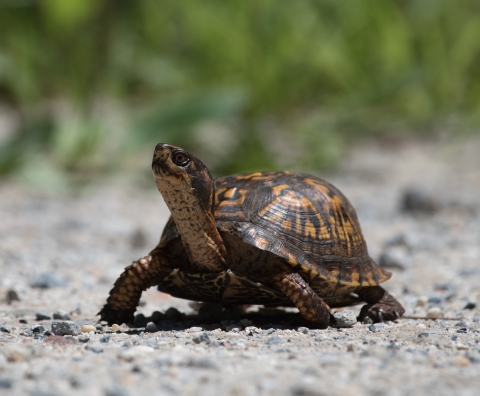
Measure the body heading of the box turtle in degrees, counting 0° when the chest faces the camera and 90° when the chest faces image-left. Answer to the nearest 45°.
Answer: approximately 45°

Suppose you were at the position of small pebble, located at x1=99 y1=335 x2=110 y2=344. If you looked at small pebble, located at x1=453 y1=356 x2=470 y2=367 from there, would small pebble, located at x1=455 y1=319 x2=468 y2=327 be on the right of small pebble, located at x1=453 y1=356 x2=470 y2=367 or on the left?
left

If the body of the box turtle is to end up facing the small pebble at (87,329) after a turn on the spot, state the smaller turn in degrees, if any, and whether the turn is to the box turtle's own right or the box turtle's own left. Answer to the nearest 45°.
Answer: approximately 45° to the box turtle's own right

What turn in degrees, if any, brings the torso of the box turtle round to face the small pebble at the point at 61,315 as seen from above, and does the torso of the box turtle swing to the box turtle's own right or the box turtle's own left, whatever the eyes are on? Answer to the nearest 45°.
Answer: approximately 45° to the box turtle's own right

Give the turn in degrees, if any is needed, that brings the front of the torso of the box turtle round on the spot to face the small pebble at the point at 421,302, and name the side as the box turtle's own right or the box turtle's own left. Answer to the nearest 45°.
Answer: approximately 180°

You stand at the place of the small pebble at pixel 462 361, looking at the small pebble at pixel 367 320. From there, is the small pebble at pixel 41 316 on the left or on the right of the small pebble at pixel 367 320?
left

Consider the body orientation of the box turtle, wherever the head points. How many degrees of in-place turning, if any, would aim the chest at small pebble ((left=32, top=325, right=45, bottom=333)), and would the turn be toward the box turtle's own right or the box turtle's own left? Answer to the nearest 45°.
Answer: approximately 45° to the box turtle's own right
